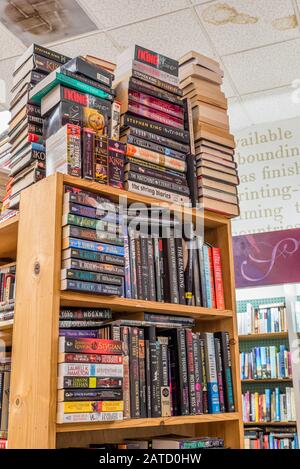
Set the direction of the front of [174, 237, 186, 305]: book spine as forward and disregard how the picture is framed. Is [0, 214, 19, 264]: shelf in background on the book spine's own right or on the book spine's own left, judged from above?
on the book spine's own right

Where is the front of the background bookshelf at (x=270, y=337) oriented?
toward the camera

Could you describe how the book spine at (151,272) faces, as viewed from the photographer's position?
facing the viewer

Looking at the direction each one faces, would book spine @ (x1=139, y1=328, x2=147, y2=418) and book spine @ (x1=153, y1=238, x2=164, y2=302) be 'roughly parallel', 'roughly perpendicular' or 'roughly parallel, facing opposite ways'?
roughly parallel

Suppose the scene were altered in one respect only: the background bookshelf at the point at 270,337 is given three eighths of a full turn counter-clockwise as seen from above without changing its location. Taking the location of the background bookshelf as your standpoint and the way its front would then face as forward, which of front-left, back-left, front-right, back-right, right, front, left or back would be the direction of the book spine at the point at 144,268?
back-right

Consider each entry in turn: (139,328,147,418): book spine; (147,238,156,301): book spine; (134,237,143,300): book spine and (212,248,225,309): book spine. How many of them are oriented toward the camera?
4

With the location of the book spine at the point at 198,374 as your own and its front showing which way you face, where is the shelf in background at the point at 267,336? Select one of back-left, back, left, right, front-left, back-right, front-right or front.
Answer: back

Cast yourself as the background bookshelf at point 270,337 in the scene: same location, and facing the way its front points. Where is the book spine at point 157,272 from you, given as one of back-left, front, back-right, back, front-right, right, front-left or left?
front

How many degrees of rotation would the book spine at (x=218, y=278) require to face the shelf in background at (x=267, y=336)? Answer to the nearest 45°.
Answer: approximately 180°

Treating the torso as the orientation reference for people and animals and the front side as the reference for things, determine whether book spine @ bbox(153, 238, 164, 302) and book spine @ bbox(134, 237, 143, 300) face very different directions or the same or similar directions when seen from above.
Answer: same or similar directions

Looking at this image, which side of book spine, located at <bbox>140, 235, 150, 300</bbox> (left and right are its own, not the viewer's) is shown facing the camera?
front

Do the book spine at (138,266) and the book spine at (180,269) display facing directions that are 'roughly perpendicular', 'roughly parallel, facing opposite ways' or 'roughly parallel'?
roughly parallel
